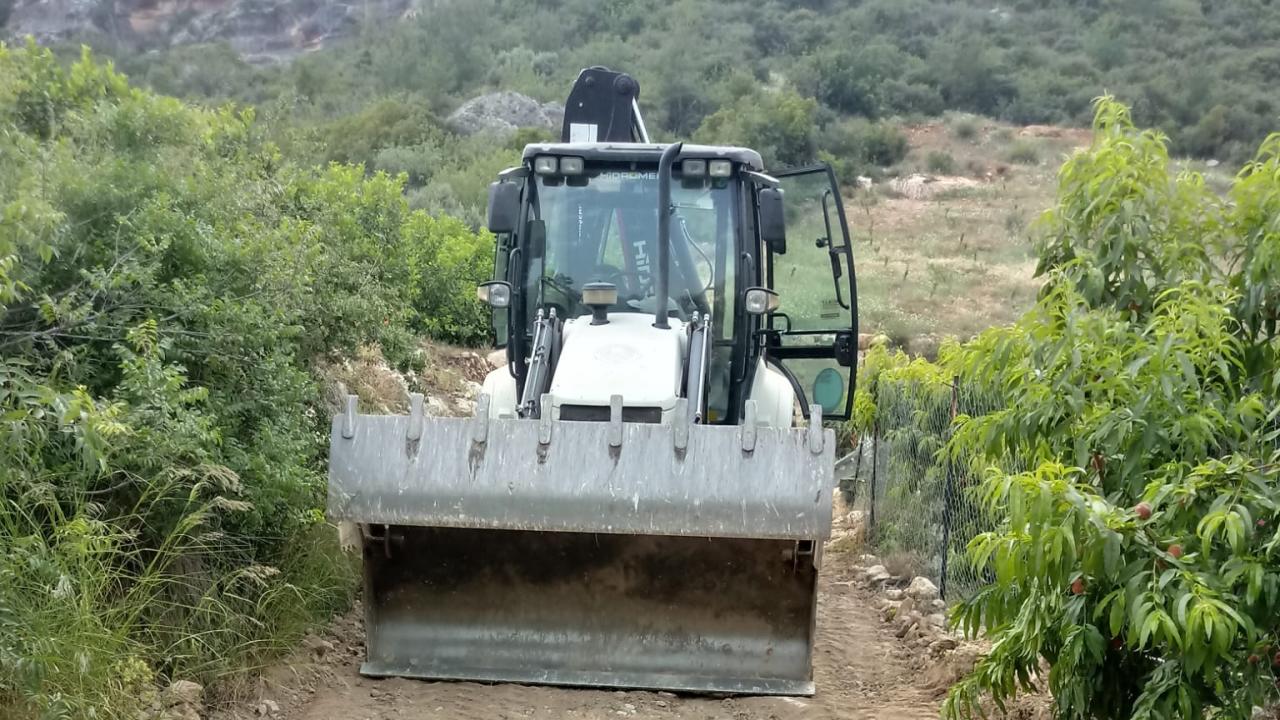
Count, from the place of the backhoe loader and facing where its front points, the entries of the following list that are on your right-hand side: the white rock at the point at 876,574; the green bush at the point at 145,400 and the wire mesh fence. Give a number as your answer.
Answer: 1

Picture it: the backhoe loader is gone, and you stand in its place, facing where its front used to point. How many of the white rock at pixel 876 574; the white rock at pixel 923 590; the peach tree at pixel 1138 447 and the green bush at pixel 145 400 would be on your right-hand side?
1

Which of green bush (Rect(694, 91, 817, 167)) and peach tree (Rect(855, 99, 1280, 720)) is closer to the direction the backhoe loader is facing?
the peach tree

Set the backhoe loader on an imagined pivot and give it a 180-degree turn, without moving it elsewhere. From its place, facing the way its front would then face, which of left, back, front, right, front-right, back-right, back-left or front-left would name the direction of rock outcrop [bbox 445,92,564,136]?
front

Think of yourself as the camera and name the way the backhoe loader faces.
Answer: facing the viewer

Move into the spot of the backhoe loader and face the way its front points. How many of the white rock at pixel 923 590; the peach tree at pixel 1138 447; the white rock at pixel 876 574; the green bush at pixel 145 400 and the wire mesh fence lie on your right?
1

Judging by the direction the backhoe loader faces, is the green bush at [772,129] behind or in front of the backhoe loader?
behind

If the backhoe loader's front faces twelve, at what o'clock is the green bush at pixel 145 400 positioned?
The green bush is roughly at 3 o'clock from the backhoe loader.

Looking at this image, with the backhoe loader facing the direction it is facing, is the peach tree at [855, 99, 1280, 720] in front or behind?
in front

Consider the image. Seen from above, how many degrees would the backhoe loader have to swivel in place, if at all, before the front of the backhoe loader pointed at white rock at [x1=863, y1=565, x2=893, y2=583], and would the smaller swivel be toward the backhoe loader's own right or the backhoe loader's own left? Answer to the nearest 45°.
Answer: approximately 135° to the backhoe loader's own left
